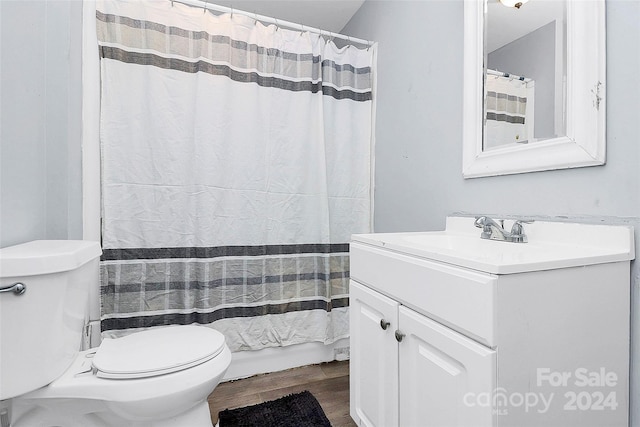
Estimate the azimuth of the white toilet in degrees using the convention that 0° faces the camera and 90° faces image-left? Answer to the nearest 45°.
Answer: approximately 270°

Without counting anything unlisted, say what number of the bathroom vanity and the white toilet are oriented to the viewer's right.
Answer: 1

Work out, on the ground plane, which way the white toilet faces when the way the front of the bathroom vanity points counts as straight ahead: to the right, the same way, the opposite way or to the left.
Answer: the opposite way

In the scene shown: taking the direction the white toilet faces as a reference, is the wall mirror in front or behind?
in front

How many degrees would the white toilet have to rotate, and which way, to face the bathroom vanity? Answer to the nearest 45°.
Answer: approximately 45° to its right

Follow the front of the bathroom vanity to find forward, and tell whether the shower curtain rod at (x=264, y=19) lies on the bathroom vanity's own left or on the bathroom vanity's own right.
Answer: on the bathroom vanity's own right
